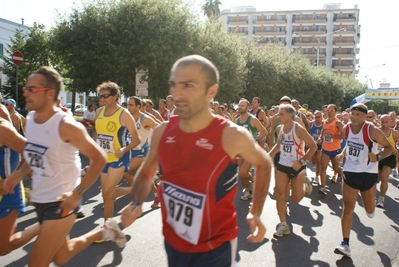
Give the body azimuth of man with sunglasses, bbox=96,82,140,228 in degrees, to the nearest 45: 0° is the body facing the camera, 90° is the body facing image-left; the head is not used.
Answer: approximately 45°

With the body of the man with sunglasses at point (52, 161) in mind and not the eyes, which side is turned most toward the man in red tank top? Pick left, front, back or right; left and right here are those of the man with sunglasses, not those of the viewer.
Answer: left

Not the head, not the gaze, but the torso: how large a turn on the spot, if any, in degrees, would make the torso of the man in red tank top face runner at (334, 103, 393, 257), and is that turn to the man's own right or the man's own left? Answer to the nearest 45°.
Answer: approximately 180°

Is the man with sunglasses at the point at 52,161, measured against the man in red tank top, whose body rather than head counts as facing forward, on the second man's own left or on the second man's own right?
on the second man's own right

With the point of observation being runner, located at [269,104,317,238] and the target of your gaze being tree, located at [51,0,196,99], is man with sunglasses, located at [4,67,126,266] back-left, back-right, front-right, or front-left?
back-left

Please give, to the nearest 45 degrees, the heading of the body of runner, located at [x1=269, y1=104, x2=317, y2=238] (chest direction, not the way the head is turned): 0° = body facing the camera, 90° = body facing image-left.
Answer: approximately 45°

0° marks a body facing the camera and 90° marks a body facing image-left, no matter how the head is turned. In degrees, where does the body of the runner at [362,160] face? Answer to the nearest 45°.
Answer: approximately 45°

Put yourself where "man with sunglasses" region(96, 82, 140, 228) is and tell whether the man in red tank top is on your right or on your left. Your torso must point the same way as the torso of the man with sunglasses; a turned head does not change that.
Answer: on your left
